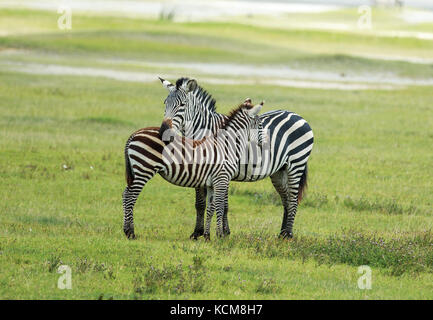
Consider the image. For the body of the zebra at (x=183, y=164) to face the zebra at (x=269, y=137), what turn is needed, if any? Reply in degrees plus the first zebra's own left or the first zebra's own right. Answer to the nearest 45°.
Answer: approximately 45° to the first zebra's own left

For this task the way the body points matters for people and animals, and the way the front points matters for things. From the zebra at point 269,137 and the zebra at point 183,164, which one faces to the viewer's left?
the zebra at point 269,137

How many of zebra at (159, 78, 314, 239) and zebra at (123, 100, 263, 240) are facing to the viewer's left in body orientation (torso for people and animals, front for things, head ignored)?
1

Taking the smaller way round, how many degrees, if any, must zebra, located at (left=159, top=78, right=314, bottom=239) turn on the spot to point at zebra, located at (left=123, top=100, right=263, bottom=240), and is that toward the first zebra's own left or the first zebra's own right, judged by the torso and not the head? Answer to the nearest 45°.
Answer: approximately 45° to the first zebra's own left

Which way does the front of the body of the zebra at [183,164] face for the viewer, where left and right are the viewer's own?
facing to the right of the viewer

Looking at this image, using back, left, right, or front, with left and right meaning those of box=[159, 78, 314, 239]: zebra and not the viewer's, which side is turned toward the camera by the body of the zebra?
left

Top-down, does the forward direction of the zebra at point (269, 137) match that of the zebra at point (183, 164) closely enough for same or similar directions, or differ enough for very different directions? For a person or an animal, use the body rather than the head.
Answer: very different directions
